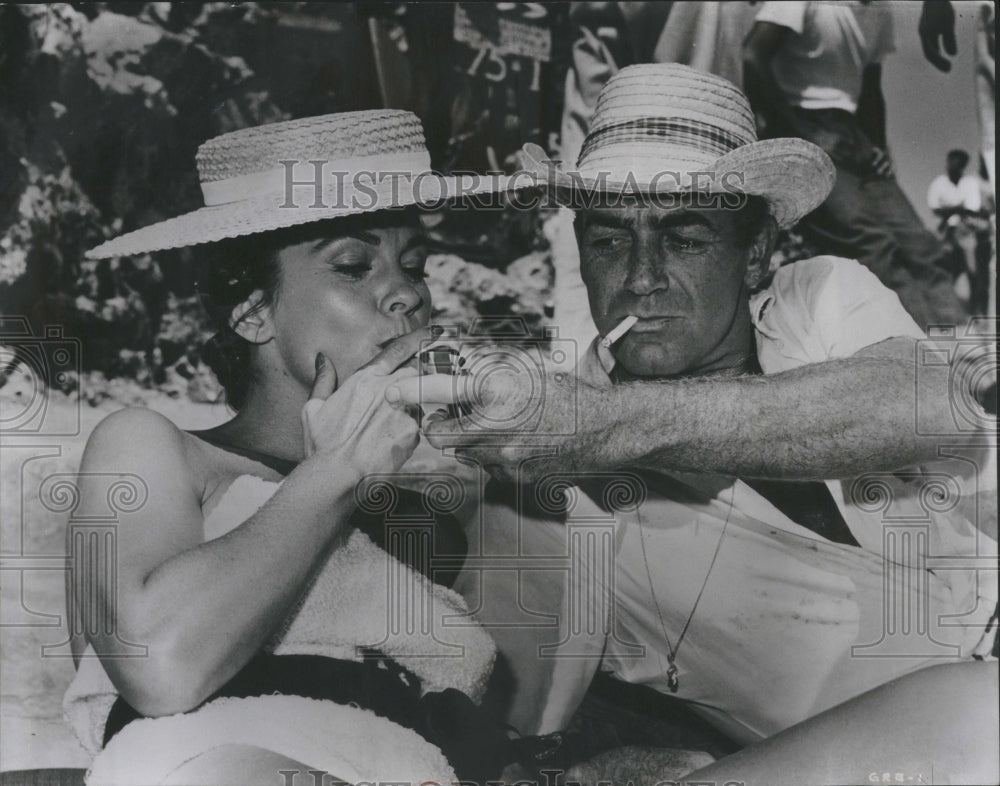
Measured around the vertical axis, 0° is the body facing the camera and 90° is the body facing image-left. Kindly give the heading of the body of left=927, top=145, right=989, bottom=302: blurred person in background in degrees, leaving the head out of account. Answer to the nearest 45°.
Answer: approximately 0°

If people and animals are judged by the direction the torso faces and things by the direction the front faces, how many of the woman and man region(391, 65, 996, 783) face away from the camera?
0

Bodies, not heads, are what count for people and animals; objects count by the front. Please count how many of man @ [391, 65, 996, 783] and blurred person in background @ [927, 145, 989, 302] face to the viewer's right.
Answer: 0

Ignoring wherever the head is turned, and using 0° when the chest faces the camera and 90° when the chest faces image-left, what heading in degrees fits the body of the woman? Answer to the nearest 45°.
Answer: approximately 315°

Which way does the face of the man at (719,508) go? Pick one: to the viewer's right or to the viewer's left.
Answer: to the viewer's left

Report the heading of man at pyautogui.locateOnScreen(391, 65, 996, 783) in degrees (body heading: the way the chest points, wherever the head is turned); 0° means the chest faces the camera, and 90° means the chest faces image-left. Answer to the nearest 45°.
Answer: approximately 45°

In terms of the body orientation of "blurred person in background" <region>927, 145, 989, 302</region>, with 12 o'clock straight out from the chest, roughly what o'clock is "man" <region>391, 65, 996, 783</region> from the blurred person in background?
The man is roughly at 1 o'clock from the blurred person in background.

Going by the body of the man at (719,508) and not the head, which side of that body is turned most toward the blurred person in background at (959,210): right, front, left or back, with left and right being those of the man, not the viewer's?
back
